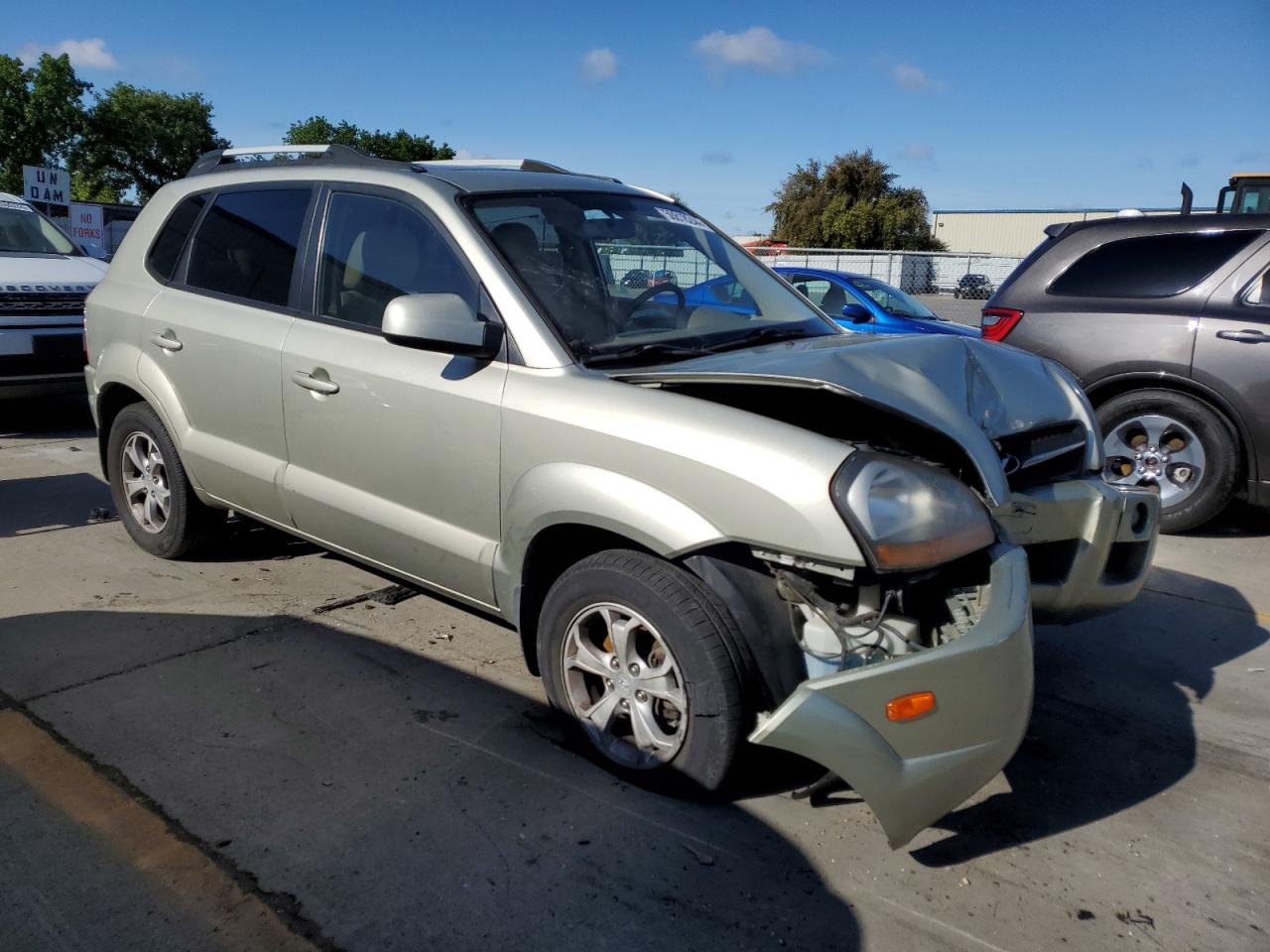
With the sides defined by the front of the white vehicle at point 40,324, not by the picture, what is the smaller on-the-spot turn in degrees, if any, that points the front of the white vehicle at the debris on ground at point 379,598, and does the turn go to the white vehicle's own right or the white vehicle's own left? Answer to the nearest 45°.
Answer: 0° — it already faces it

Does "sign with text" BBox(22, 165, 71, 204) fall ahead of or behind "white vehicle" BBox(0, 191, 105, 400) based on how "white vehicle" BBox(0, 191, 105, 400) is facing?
behind

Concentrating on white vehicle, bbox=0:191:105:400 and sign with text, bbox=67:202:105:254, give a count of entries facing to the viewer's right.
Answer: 0

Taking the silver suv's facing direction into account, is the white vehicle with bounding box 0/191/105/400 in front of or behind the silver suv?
behind

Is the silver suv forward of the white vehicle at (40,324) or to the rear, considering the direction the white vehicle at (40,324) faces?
forward

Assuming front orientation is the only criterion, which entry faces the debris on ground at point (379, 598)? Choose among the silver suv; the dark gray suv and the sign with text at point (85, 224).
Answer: the sign with text

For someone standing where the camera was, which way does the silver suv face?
facing the viewer and to the right of the viewer

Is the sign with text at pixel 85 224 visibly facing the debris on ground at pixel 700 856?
yes

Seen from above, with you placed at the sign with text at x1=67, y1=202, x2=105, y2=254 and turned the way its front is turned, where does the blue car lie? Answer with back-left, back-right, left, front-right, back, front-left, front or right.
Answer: front-left

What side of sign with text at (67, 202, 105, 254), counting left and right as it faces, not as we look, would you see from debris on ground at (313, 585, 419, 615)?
front

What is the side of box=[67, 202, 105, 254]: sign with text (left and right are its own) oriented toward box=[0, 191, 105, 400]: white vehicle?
front

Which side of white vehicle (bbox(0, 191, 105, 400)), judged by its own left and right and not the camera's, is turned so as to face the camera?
front

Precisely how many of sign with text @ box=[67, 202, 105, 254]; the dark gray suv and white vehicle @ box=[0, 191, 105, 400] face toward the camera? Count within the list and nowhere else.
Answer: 2
